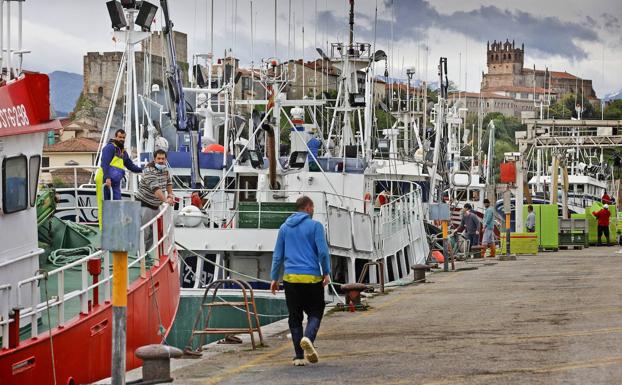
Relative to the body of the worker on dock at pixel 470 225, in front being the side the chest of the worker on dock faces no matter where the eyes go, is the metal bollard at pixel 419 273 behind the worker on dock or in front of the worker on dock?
in front

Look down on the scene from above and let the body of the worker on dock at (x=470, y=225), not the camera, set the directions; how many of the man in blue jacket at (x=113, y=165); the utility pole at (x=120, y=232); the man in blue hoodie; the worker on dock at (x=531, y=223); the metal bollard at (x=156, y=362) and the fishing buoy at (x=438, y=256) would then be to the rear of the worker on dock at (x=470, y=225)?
1

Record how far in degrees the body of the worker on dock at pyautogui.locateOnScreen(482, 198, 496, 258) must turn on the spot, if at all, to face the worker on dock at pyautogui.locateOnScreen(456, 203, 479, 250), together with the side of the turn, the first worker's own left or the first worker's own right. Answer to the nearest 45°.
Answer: approximately 45° to the first worker's own right

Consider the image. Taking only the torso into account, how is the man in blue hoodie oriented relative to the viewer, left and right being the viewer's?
facing away from the viewer

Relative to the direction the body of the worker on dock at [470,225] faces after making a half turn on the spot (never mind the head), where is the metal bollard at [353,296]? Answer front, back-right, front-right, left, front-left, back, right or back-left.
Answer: back-right

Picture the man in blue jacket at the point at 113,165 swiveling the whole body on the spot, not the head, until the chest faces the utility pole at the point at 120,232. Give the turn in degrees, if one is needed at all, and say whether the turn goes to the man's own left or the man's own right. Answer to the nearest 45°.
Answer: approximately 45° to the man's own right

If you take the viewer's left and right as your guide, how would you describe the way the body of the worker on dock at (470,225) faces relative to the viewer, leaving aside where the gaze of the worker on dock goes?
facing the viewer and to the left of the viewer

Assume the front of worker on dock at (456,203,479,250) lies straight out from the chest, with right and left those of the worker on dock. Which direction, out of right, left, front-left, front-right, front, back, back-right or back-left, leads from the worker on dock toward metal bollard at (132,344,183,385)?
front-left

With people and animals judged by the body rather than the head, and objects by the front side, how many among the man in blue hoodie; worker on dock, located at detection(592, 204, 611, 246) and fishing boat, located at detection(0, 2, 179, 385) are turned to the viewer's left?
0
